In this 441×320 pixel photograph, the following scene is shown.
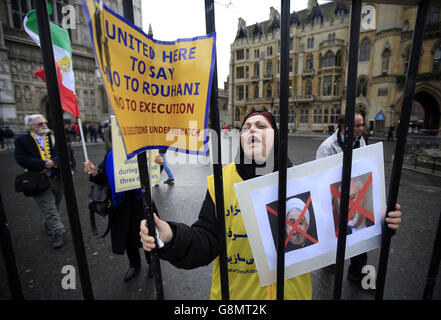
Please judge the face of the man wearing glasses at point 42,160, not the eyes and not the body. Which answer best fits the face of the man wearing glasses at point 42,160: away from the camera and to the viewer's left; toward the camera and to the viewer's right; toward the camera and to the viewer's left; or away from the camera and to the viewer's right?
toward the camera and to the viewer's right

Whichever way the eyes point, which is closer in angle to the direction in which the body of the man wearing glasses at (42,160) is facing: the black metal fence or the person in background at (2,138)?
the black metal fence

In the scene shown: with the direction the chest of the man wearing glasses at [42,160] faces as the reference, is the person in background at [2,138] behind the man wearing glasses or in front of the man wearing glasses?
behind

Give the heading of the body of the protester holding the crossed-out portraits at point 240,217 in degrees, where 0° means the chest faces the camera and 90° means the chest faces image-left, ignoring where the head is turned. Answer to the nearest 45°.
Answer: approximately 0°

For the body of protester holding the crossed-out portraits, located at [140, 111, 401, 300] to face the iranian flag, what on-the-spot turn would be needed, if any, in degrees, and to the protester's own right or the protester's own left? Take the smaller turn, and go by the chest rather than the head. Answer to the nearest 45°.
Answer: approximately 90° to the protester's own right

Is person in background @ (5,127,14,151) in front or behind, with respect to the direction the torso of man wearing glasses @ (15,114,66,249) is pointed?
behind

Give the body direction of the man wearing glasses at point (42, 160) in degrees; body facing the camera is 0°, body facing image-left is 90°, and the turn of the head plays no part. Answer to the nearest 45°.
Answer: approximately 315°
